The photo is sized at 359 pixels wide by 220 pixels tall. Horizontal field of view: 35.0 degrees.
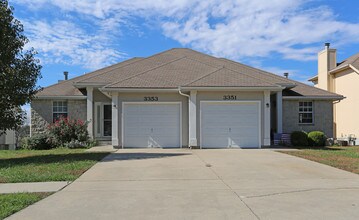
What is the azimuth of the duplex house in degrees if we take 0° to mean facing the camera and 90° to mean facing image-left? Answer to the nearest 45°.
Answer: approximately 0°

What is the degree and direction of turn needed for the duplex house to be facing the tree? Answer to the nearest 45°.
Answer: approximately 45° to its right

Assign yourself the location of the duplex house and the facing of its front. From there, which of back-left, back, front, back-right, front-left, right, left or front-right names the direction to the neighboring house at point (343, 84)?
back-left

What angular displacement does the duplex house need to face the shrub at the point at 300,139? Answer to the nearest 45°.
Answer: approximately 90° to its left

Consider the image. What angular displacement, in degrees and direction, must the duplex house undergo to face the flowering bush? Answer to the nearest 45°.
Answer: approximately 90° to its right

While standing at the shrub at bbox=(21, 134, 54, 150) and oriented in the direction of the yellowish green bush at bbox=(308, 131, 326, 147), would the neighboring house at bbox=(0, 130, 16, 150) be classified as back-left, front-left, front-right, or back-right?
back-left

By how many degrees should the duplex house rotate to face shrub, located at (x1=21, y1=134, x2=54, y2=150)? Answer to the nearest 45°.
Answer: approximately 90° to its right

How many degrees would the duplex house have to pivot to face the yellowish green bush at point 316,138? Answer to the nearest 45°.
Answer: approximately 90° to its left

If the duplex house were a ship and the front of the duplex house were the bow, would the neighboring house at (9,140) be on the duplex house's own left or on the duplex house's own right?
on the duplex house's own right
